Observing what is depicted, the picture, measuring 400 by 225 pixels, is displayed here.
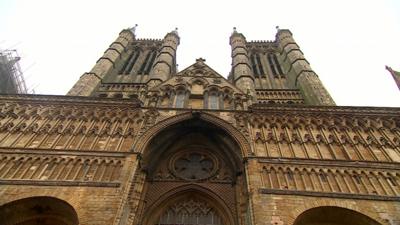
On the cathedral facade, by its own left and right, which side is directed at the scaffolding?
right

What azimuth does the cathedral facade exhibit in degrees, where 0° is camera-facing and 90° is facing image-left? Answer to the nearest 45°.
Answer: approximately 0°
